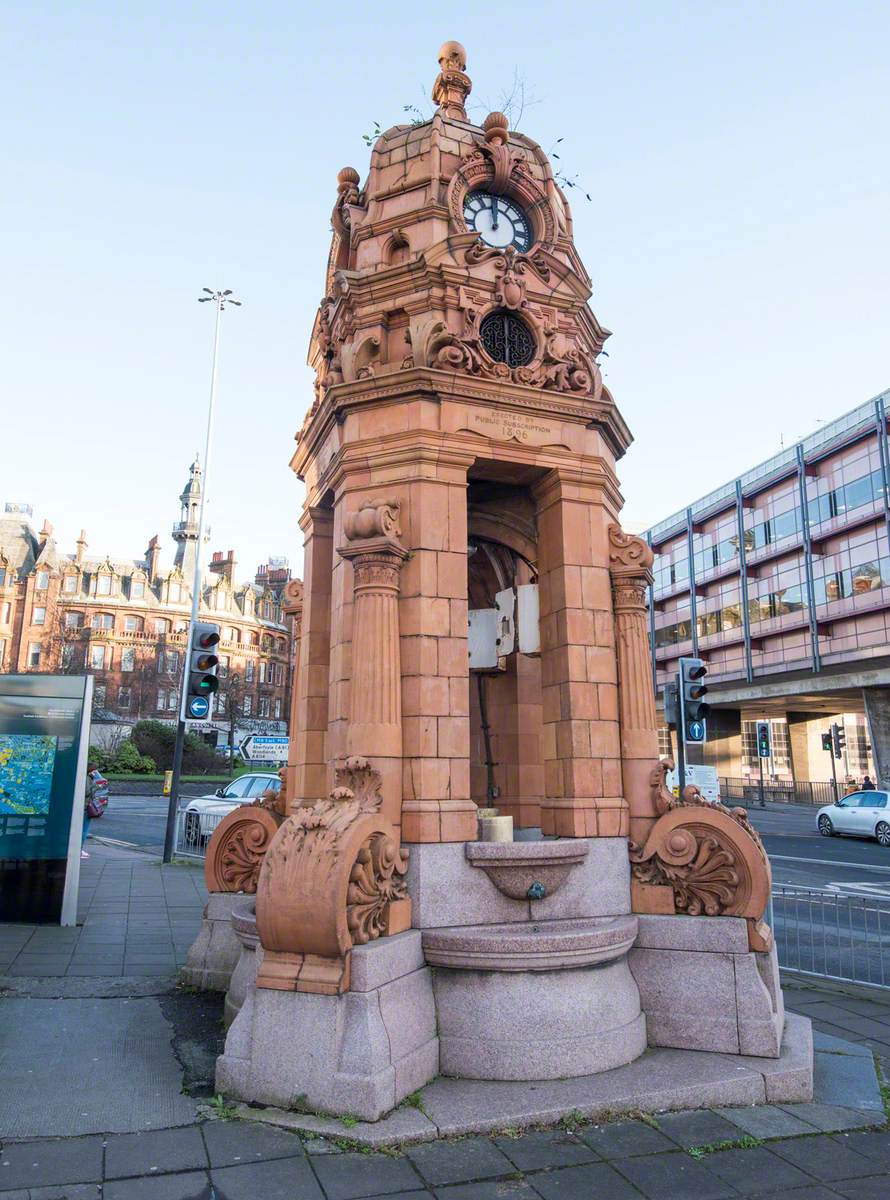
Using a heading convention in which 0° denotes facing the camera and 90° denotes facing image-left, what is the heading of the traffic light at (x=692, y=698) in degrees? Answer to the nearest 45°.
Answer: approximately 315°

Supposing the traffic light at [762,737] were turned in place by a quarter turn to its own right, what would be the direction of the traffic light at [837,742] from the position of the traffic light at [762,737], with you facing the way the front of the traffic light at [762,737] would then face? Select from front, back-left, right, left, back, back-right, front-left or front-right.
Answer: back-right

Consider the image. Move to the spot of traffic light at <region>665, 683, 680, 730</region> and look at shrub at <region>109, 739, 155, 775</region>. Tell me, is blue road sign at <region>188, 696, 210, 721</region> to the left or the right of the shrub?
left

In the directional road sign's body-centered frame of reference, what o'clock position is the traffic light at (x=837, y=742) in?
The traffic light is roughly at 8 o'clock from the directional road sign.

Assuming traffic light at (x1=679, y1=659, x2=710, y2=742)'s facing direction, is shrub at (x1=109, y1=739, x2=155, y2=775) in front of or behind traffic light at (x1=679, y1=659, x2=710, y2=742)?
behind

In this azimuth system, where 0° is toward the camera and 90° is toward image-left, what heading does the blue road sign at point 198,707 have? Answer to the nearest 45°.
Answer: approximately 0°

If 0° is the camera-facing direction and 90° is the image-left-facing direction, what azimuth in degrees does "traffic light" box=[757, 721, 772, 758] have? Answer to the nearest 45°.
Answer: approximately 0°

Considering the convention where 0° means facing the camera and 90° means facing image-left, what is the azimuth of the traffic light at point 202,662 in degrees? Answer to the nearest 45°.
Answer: approximately 315°

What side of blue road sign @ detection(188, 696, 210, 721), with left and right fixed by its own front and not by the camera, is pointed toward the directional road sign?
back
